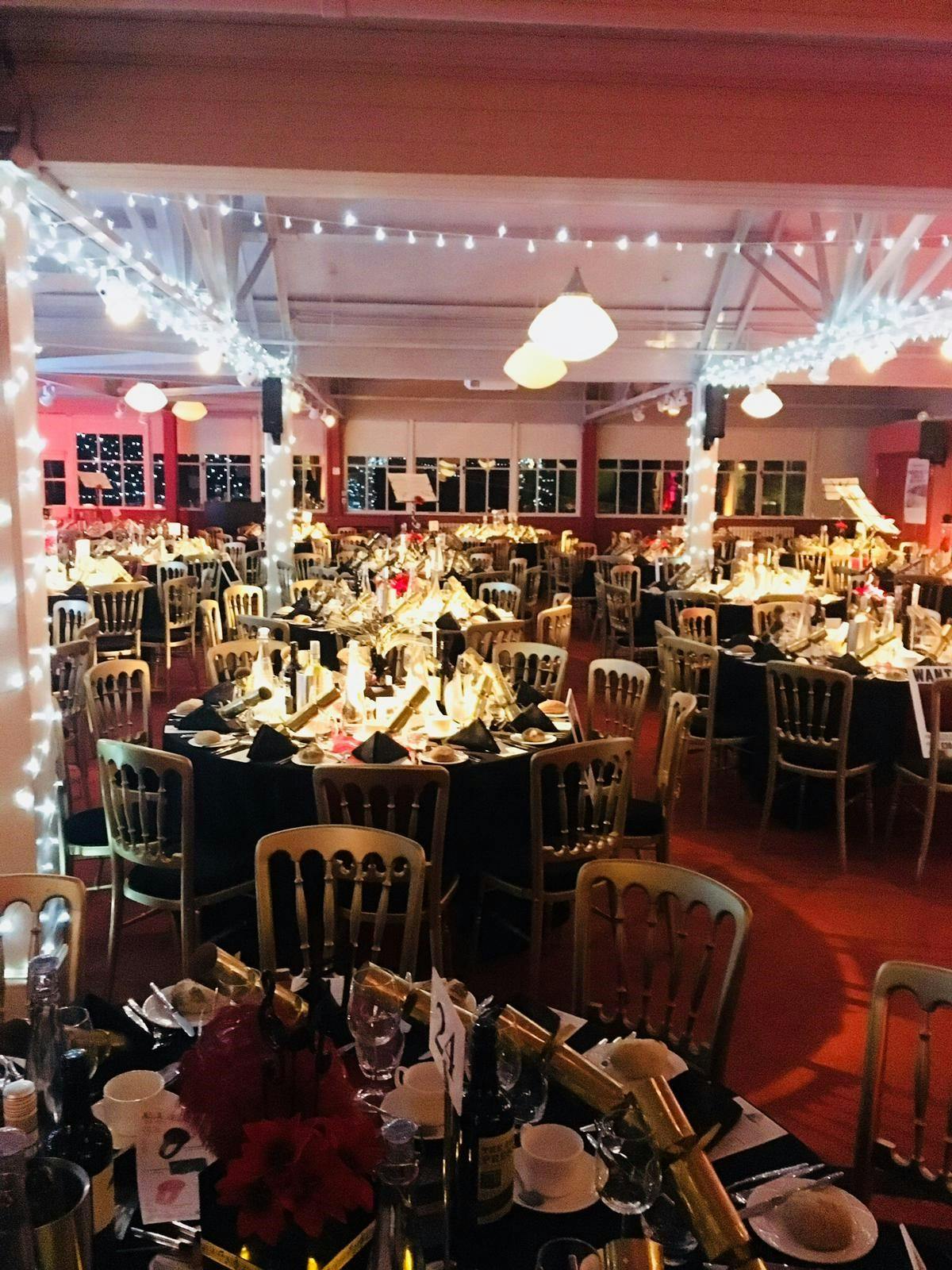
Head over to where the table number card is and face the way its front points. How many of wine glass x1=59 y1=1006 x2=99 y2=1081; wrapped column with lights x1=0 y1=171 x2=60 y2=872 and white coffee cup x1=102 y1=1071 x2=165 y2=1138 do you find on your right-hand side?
3

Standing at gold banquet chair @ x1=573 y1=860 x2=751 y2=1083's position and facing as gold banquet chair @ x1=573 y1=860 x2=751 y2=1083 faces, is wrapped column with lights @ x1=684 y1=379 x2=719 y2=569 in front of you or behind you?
behind

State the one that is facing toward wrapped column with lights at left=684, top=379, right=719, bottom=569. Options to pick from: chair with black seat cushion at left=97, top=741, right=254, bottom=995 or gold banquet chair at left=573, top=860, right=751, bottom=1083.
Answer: the chair with black seat cushion

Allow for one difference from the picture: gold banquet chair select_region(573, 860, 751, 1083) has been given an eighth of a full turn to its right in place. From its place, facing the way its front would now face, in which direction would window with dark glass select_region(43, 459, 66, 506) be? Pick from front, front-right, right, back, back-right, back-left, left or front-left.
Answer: front-right

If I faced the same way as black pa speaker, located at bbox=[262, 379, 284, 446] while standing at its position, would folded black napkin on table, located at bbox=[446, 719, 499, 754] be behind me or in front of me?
in front

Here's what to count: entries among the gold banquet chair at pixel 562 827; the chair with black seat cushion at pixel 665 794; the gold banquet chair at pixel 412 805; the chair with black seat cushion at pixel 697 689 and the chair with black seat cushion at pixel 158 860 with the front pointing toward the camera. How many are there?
0

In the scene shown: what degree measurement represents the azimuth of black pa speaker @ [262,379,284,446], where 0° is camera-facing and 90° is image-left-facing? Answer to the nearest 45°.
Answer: approximately 0°

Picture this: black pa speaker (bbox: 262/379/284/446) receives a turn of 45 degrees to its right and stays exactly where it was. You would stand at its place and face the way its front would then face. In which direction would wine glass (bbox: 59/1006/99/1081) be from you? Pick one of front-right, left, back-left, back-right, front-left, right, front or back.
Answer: front-left

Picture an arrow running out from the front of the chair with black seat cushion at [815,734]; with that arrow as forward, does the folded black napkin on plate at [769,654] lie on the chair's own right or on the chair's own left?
on the chair's own left

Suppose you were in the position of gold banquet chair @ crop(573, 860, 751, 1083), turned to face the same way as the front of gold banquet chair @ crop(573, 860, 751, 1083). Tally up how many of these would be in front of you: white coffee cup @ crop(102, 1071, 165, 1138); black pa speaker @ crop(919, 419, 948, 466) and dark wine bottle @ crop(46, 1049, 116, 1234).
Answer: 2

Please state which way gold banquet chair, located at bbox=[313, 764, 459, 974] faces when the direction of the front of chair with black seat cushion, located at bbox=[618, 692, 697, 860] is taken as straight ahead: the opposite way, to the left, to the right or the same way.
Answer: to the right

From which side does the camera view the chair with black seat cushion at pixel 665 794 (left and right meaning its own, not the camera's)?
left

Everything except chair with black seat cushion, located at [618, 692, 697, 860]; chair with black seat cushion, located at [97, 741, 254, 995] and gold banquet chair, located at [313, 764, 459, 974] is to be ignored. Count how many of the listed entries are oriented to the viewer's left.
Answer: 1

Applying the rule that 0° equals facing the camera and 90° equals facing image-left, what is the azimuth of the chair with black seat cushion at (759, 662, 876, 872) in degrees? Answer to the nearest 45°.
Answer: approximately 225°

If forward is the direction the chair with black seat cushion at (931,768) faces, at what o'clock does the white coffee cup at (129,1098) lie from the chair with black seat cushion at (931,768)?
The white coffee cup is roughly at 8 o'clock from the chair with black seat cushion.

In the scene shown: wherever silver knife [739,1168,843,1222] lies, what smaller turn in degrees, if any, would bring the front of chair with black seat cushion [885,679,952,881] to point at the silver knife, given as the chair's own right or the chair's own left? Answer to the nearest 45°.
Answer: approximately 135° to the chair's own left

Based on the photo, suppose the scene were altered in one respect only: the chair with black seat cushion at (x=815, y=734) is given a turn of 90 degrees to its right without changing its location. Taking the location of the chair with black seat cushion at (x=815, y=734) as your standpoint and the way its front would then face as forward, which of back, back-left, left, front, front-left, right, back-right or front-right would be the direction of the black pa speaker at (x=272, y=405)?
back

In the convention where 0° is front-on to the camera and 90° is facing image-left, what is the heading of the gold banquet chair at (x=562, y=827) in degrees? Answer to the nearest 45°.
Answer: approximately 135°

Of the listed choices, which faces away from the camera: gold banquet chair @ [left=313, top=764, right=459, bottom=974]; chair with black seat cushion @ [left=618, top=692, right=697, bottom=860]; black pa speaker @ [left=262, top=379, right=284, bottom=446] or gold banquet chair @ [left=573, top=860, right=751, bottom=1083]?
gold banquet chair @ [left=313, top=764, right=459, bottom=974]
